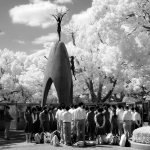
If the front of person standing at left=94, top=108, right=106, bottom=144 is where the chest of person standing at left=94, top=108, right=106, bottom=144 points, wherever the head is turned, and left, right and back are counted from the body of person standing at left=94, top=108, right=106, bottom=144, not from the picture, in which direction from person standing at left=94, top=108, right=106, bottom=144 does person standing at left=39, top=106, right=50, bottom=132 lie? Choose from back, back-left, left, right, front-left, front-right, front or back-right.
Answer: left

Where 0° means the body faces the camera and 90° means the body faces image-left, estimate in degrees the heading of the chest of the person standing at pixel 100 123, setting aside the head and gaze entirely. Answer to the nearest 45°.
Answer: approximately 180°

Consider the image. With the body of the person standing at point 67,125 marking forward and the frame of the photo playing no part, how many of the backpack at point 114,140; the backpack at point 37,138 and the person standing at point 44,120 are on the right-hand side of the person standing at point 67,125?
1

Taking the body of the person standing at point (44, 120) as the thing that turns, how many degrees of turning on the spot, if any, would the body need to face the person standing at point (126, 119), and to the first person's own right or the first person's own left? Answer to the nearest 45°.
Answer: approximately 90° to the first person's own right

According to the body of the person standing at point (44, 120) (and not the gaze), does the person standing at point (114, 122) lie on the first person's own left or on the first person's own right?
on the first person's own right

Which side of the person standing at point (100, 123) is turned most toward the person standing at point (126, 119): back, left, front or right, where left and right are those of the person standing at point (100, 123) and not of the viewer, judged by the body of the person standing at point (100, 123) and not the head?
right

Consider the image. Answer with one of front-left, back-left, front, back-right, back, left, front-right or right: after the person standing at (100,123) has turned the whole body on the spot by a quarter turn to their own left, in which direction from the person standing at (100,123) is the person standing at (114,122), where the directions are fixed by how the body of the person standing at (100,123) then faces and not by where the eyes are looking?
back-right

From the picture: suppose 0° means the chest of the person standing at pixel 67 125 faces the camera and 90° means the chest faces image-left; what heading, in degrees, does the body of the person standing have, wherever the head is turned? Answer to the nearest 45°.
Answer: approximately 180°

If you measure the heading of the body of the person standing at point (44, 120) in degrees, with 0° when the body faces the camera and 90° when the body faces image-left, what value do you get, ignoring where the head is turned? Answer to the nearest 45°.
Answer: approximately 180°

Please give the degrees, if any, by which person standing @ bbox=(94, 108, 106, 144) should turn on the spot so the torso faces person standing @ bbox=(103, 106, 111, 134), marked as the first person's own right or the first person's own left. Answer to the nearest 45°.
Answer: approximately 45° to the first person's own right
